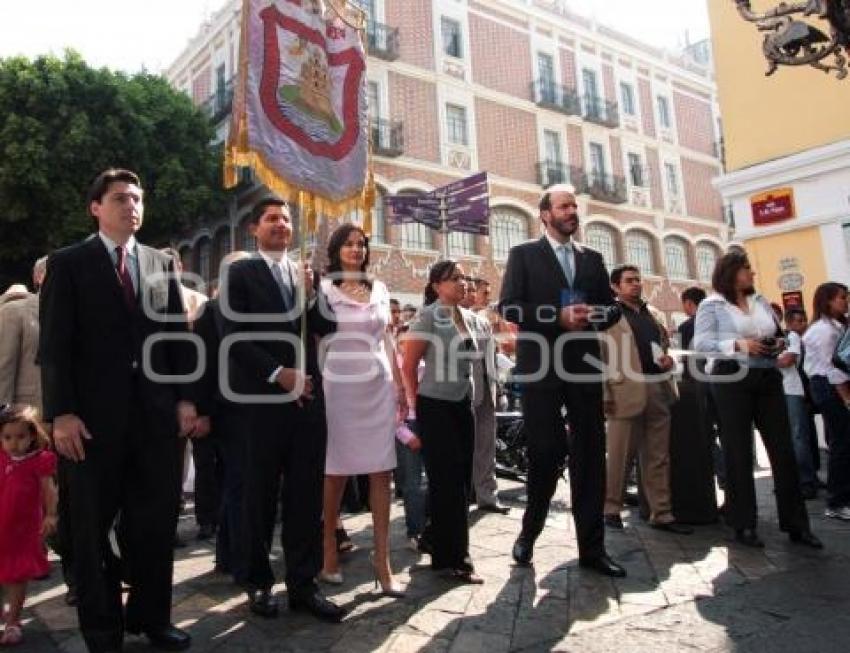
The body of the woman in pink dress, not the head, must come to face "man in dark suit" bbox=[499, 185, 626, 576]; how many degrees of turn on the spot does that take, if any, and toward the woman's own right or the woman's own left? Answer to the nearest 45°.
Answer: approximately 90° to the woman's own left

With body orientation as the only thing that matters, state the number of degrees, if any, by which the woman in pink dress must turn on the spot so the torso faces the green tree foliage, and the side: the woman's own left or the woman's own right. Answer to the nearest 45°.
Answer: approximately 135° to the woman's own right

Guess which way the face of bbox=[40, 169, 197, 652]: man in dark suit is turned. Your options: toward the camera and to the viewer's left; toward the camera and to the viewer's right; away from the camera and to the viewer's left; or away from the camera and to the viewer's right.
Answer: toward the camera and to the viewer's right

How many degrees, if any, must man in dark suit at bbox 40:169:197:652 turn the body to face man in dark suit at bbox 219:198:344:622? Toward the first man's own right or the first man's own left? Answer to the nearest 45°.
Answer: approximately 45° to the first man's own left

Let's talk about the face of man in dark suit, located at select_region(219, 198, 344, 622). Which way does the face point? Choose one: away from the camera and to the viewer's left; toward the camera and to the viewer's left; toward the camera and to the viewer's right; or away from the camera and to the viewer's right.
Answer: toward the camera and to the viewer's right

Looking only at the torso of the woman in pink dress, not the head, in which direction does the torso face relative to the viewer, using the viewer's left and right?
facing the viewer

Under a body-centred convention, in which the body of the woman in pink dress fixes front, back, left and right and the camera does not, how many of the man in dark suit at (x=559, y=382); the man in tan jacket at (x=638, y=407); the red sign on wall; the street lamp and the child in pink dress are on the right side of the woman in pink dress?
1

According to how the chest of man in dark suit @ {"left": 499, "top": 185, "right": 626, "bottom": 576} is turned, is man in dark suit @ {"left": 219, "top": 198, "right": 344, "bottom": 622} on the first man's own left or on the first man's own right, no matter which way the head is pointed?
on the first man's own right
